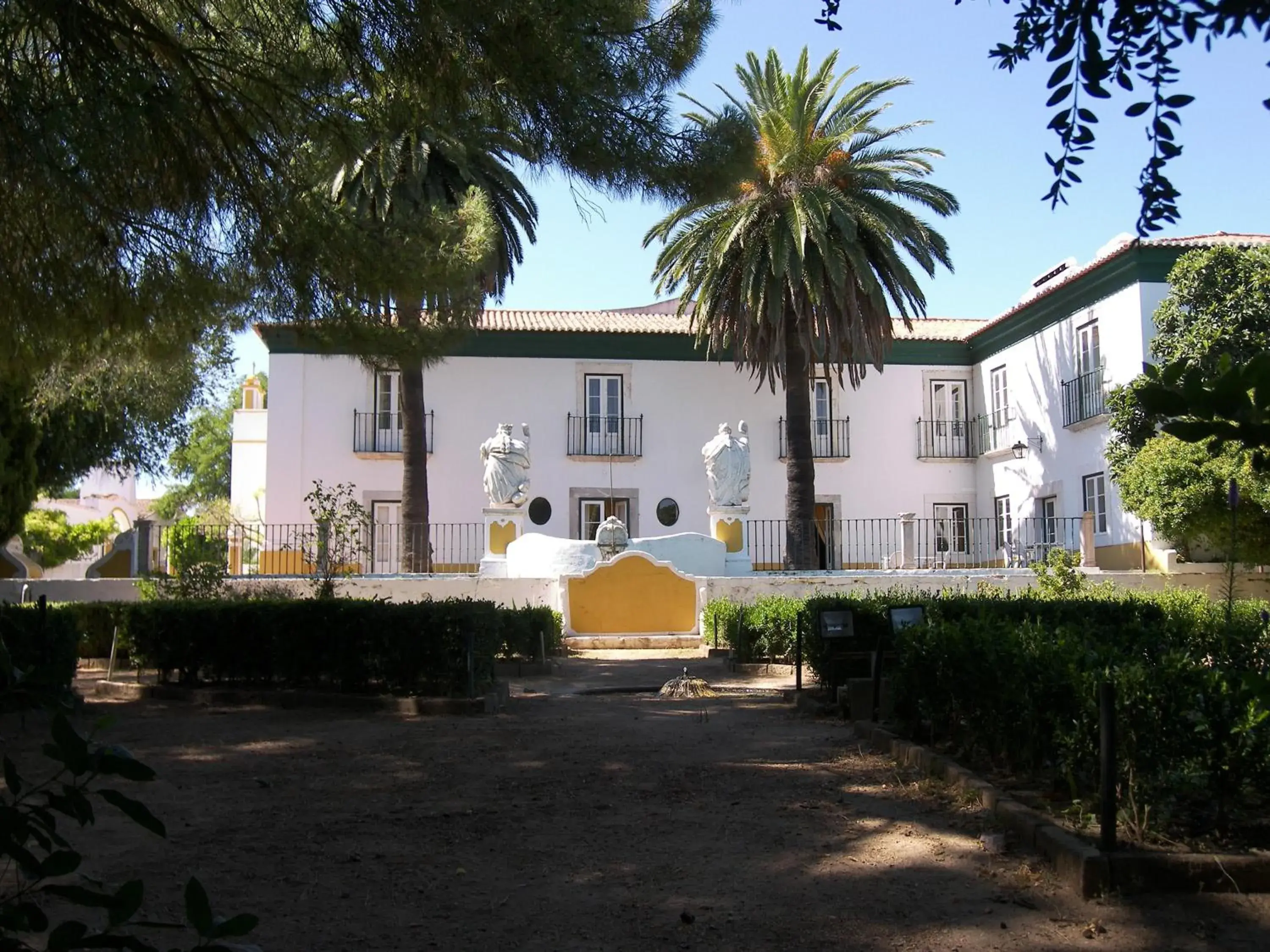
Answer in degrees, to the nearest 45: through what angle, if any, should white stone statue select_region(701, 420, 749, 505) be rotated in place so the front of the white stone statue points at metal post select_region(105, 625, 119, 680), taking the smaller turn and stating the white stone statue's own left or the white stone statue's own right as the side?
approximately 45° to the white stone statue's own right

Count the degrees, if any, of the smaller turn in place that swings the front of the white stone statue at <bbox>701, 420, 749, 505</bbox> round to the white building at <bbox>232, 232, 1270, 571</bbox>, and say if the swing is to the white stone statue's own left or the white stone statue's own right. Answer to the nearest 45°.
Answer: approximately 180°

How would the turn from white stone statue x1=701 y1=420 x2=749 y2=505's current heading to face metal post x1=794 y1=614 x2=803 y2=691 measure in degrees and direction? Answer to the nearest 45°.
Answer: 0° — it already faces it

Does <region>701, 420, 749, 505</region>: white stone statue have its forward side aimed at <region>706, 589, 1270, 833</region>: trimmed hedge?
yes

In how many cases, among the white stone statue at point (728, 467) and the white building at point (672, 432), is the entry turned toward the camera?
2

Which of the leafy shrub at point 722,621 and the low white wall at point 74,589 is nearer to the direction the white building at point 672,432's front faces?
the leafy shrub

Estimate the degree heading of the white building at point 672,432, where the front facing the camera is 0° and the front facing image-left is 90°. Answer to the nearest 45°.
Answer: approximately 0°
